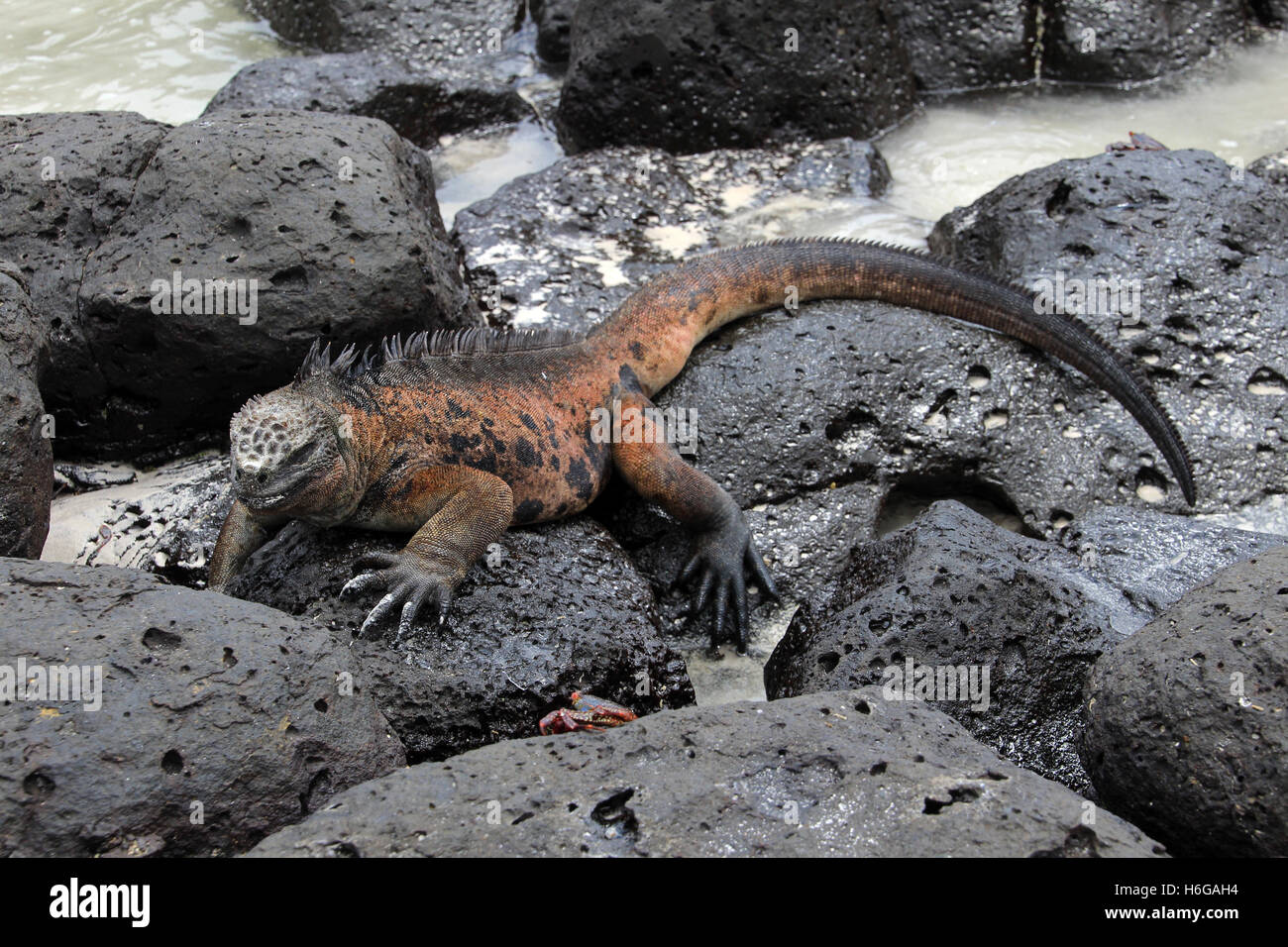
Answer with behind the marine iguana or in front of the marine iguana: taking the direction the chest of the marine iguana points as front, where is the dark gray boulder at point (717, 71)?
behind

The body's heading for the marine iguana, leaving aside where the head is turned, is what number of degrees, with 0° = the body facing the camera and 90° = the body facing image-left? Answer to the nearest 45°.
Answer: approximately 45°

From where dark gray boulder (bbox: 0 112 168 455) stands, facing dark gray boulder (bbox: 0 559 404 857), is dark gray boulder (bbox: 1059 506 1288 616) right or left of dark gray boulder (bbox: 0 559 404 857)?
left

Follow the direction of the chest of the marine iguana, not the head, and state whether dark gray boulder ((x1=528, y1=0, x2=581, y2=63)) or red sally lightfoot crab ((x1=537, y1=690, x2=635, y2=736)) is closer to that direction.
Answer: the red sally lightfoot crab

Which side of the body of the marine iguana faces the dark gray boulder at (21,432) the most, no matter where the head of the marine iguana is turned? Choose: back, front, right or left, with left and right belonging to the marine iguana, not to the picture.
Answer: front

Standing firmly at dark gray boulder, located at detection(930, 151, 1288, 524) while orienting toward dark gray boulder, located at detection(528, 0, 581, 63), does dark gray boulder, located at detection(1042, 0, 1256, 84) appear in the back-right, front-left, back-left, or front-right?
front-right

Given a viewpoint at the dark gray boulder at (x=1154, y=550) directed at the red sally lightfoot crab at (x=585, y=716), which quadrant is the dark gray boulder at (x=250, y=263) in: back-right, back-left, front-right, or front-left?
front-right

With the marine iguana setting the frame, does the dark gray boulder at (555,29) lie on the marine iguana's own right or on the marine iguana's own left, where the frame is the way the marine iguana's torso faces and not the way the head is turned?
on the marine iguana's own right

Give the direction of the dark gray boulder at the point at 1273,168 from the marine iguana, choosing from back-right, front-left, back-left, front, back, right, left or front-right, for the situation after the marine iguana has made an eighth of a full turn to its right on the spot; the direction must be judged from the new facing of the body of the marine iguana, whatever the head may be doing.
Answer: back-right

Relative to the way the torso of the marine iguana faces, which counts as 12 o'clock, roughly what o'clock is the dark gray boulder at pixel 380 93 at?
The dark gray boulder is roughly at 4 o'clock from the marine iguana.
